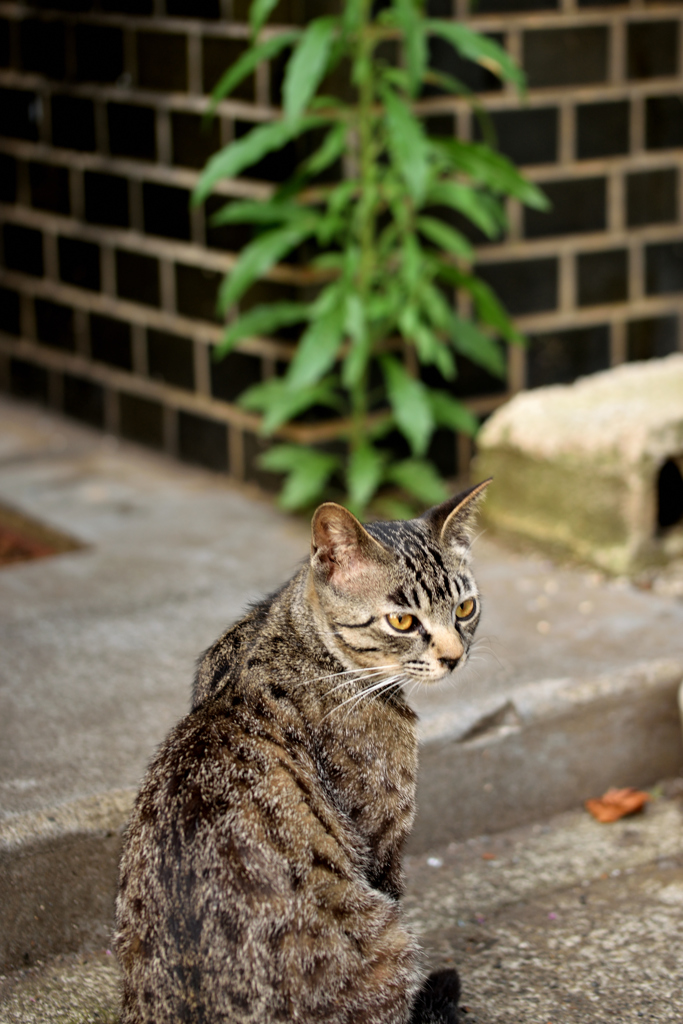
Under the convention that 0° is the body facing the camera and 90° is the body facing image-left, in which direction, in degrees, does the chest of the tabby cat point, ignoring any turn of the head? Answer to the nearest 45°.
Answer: approximately 225°
